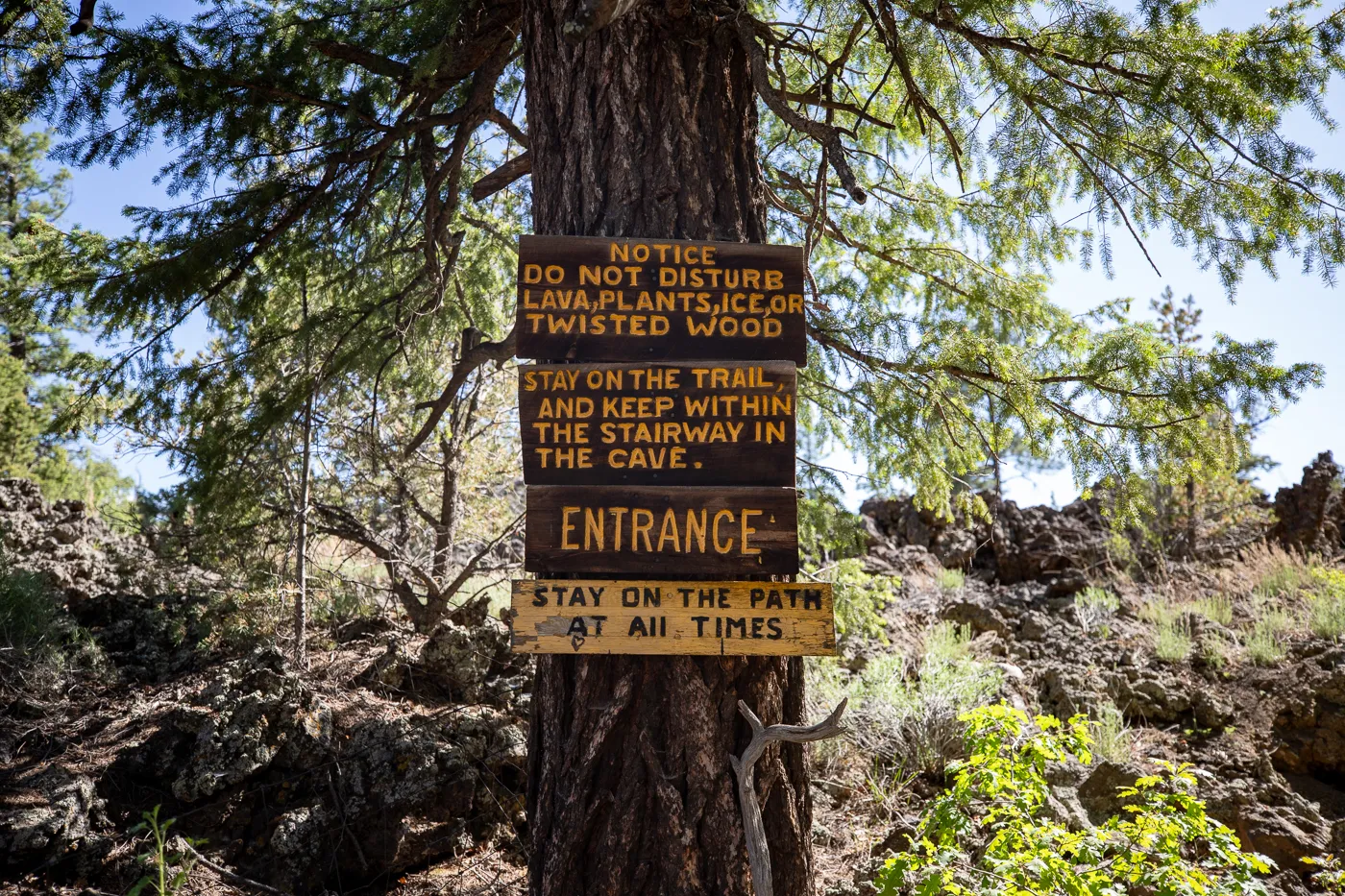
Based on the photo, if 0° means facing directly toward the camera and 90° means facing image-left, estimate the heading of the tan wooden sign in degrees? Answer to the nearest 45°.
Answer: approximately 0°

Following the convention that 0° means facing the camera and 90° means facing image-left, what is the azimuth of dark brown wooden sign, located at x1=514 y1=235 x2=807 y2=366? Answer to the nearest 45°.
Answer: approximately 0°

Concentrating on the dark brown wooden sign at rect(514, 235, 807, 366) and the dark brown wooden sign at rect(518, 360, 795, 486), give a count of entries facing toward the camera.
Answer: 2

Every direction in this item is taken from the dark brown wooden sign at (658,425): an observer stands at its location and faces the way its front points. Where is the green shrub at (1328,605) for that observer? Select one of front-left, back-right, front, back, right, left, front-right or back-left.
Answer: back-left

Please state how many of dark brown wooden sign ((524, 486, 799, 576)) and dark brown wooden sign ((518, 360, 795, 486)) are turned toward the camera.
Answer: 2

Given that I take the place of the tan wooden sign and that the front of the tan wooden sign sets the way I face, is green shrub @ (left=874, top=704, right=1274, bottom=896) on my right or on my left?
on my left

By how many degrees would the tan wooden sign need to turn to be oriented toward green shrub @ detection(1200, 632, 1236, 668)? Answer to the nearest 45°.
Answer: approximately 135° to its left
